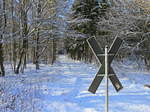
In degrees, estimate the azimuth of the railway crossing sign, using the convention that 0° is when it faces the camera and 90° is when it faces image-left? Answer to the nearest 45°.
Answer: approximately 180°
